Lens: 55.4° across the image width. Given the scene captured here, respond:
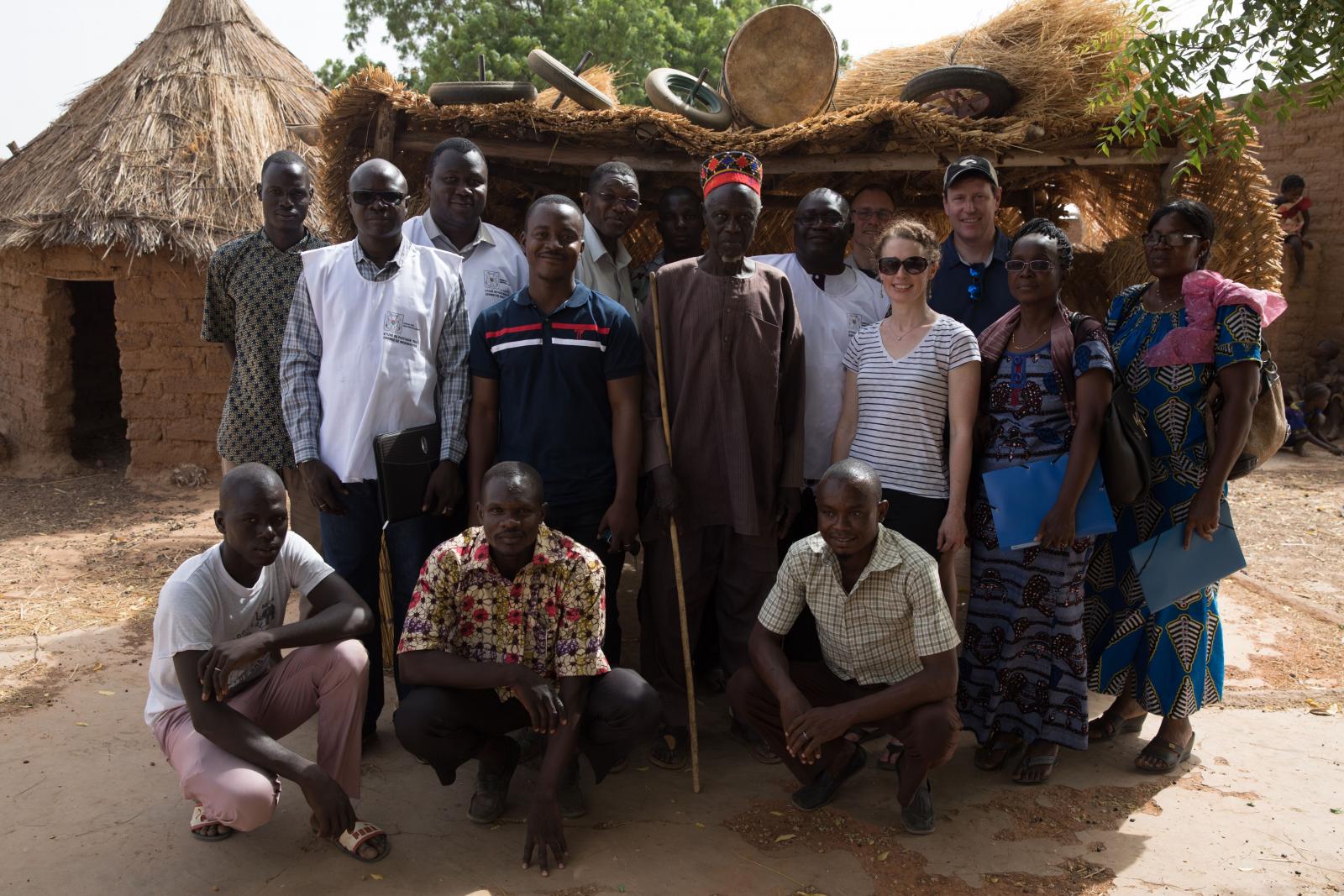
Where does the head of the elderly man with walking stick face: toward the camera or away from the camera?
toward the camera

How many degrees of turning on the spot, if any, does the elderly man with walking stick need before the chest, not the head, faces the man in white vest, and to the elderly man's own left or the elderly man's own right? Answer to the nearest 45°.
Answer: approximately 90° to the elderly man's own right

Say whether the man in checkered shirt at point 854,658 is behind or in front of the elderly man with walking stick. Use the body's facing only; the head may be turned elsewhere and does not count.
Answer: in front

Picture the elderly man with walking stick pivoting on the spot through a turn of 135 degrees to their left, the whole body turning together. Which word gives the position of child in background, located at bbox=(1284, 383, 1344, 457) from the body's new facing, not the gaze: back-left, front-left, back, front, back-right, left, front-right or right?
front

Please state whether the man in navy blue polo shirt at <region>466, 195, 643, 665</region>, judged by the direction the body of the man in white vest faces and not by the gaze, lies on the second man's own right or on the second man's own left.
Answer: on the second man's own left

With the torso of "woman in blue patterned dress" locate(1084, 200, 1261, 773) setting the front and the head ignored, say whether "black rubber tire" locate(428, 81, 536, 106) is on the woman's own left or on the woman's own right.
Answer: on the woman's own right

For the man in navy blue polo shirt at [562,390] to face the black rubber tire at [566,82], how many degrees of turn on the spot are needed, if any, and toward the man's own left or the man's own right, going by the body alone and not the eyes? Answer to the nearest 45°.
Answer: approximately 180°

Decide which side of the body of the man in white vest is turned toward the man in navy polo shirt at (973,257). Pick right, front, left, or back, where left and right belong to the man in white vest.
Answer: left

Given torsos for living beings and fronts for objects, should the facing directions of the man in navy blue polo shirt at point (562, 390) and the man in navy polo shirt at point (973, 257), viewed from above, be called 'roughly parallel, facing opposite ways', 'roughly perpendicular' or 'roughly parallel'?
roughly parallel

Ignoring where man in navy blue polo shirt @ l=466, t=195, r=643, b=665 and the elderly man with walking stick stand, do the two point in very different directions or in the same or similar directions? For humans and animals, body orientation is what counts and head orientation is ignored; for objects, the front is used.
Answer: same or similar directions

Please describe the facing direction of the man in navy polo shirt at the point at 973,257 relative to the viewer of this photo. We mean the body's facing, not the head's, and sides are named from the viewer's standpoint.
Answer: facing the viewer

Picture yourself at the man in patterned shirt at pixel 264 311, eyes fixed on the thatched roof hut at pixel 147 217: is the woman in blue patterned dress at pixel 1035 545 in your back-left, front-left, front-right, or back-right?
back-right

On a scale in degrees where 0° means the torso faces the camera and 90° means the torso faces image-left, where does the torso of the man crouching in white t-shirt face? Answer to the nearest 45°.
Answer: approximately 315°

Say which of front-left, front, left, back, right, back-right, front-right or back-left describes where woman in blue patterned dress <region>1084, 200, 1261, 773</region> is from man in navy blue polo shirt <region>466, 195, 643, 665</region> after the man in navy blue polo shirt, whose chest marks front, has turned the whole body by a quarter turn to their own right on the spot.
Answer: back

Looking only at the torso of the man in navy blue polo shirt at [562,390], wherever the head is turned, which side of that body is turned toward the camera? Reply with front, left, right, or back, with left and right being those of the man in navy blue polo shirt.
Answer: front

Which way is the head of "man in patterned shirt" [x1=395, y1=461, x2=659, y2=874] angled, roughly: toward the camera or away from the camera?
toward the camera

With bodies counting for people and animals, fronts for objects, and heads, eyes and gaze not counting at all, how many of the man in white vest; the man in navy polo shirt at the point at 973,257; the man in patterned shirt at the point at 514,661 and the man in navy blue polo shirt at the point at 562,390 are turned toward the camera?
4
